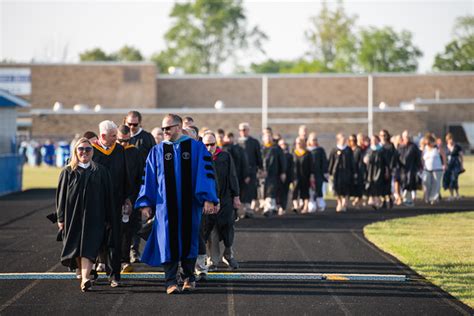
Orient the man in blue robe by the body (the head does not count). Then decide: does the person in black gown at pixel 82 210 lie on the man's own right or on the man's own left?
on the man's own right

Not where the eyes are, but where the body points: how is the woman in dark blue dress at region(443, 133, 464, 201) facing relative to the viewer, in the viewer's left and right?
facing the viewer and to the left of the viewer

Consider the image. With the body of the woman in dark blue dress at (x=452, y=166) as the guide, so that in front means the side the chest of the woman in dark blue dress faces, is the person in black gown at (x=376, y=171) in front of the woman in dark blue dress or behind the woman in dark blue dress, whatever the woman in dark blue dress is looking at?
in front

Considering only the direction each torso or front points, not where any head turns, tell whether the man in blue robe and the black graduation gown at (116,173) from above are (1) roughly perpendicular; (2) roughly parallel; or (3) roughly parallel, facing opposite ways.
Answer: roughly parallel

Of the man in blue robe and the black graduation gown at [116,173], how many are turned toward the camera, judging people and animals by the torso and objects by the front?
2

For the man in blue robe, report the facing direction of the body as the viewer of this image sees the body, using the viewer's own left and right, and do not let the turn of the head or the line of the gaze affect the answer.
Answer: facing the viewer

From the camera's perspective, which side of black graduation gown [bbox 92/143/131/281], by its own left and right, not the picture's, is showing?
front
